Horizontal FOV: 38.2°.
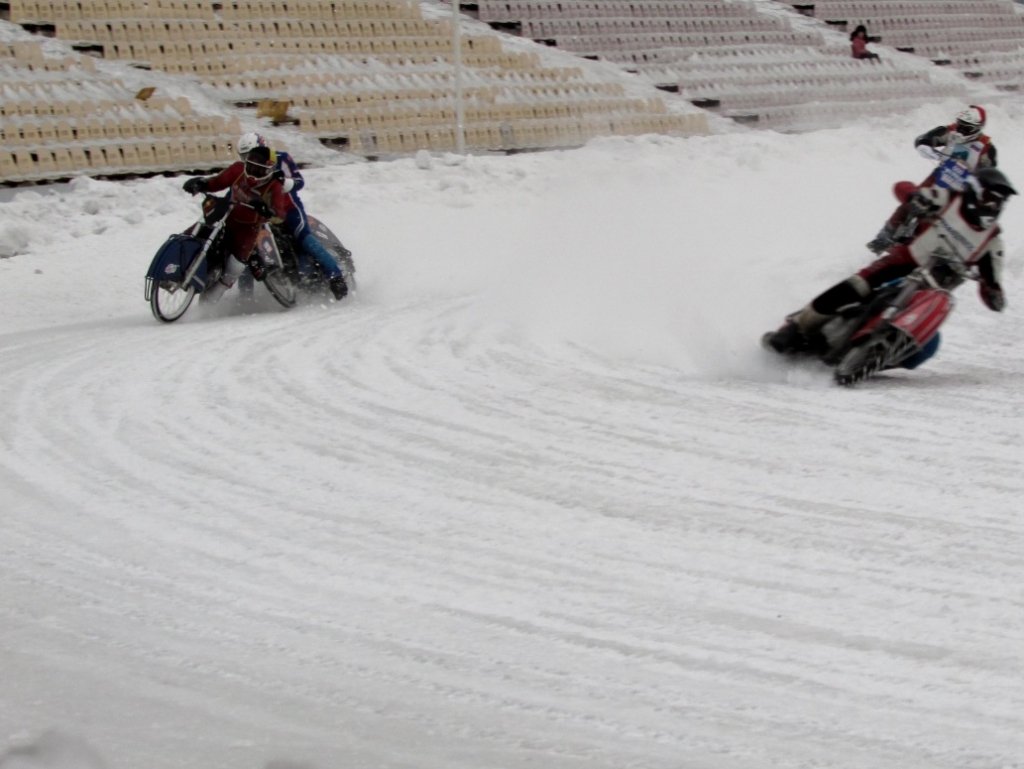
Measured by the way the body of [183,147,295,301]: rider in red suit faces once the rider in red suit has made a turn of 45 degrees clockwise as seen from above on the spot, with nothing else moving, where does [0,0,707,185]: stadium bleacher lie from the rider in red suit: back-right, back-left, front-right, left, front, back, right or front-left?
right

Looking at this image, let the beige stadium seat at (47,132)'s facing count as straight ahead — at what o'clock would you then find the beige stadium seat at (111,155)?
the beige stadium seat at (111,155) is roughly at 9 o'clock from the beige stadium seat at (47,132).

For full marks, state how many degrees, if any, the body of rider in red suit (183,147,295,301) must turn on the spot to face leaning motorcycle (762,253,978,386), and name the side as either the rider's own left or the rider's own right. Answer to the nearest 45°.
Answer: approximately 90° to the rider's own left

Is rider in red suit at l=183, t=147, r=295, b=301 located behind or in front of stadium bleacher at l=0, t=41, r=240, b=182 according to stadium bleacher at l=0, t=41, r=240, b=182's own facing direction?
in front

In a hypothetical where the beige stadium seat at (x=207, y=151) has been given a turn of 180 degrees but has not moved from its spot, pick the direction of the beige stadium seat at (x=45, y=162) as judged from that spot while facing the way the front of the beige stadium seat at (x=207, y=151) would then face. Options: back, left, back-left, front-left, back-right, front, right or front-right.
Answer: back-left

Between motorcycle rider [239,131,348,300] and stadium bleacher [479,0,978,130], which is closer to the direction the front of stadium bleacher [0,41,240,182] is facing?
the motorcycle rider

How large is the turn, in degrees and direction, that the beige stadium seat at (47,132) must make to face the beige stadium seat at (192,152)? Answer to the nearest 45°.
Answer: approximately 90° to its left

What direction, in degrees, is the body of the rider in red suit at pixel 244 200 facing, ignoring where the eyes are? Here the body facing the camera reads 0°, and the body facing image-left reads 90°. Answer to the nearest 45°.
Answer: approximately 45°

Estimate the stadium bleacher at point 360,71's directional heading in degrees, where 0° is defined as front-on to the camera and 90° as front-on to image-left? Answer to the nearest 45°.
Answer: approximately 0°

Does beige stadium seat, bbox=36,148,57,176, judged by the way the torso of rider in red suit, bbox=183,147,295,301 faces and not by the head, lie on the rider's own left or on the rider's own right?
on the rider's own right

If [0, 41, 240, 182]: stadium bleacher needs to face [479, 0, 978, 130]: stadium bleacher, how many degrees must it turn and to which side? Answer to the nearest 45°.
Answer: approximately 135° to its left

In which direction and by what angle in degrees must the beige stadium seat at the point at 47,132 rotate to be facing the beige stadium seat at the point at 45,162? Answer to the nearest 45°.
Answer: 0° — it already faces it
